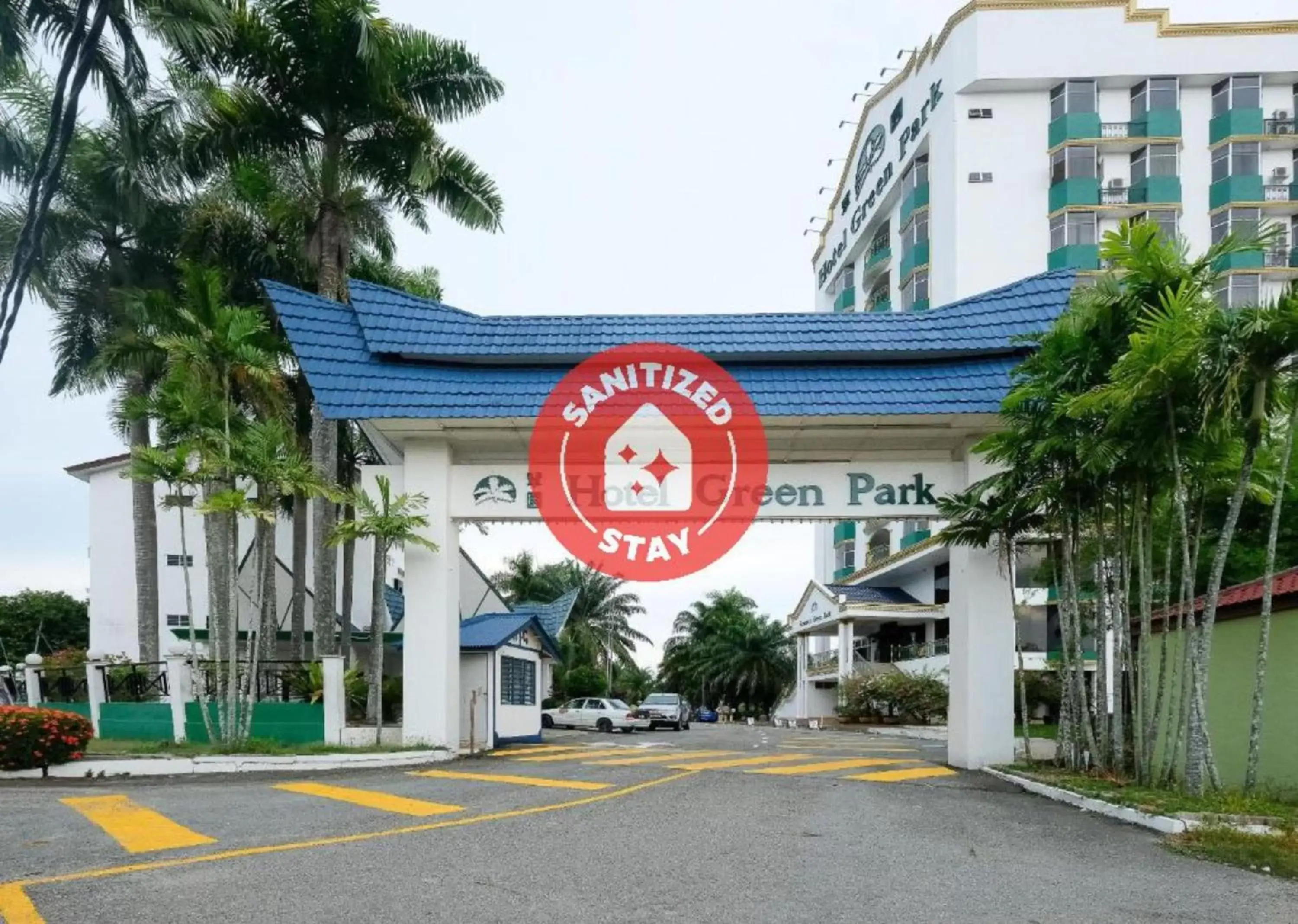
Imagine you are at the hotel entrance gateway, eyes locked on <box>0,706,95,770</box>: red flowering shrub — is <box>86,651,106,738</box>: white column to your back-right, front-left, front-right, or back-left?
front-right

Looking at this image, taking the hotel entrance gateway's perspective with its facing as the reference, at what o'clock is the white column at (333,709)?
The white column is roughly at 3 o'clock from the hotel entrance gateway.

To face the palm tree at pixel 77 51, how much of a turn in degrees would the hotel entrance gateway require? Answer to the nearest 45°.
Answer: approximately 45° to its right

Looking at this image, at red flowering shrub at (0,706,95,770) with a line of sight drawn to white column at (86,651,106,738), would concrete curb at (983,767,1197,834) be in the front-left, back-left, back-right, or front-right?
back-right

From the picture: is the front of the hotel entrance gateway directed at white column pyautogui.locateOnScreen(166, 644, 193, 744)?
no

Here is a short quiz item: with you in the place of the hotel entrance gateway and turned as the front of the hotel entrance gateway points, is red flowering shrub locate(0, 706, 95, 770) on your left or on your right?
on your right

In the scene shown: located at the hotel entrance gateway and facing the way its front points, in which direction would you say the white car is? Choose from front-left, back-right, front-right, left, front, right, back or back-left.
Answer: back

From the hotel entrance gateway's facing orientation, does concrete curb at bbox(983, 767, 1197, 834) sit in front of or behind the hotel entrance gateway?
in front

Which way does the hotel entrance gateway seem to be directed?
toward the camera

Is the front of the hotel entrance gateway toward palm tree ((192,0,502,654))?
no
